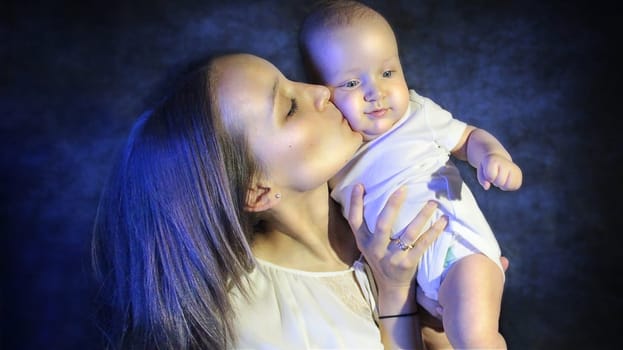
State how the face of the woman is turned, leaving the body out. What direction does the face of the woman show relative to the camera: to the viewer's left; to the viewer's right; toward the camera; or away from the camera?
to the viewer's right

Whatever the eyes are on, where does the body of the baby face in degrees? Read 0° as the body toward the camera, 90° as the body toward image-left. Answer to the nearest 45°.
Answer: approximately 0°
